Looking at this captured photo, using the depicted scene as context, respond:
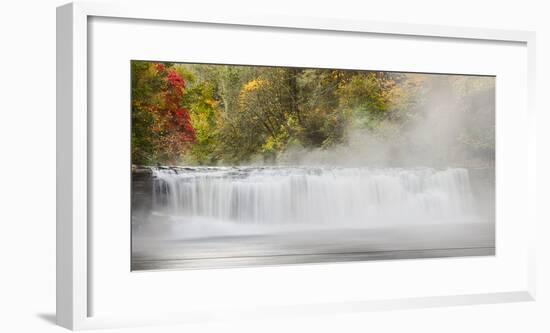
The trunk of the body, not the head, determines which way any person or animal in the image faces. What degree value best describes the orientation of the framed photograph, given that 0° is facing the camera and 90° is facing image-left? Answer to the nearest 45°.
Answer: approximately 315°
